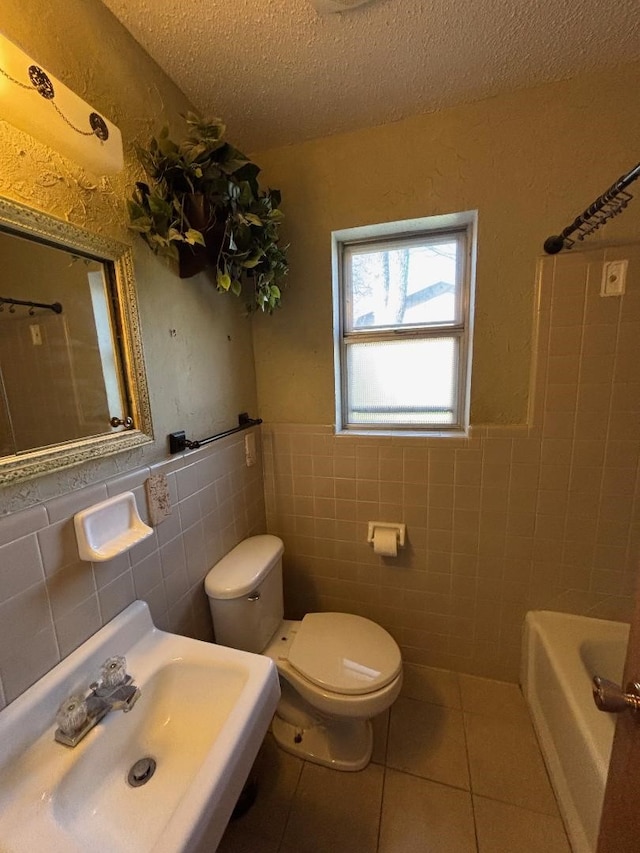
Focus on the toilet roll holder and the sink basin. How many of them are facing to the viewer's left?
0

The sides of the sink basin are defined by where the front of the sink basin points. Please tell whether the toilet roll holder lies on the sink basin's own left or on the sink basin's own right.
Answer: on the sink basin's own left

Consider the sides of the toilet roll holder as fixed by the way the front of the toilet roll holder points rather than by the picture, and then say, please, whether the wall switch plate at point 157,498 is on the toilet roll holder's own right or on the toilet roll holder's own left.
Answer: on the toilet roll holder's own right

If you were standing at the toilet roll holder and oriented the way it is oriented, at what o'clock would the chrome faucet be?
The chrome faucet is roughly at 1 o'clock from the toilet roll holder.

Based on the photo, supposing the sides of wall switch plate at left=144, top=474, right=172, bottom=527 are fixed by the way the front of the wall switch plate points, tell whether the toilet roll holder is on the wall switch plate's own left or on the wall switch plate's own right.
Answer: on the wall switch plate's own left

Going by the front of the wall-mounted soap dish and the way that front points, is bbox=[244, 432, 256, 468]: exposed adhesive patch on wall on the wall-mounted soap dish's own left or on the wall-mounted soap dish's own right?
on the wall-mounted soap dish's own left

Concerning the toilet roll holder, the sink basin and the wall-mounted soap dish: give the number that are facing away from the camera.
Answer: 0

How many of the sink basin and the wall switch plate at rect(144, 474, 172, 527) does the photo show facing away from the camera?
0

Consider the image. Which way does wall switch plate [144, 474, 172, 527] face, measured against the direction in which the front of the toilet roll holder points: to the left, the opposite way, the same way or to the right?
to the left

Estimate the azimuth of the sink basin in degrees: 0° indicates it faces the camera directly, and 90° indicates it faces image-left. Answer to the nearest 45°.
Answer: approximately 315°

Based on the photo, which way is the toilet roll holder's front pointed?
toward the camera

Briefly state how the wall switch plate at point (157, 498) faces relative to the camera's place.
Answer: facing the viewer and to the right of the viewer

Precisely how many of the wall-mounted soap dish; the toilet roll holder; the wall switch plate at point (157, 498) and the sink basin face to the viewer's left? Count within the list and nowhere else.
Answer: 0

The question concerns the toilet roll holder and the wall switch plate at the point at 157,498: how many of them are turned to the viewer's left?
0
